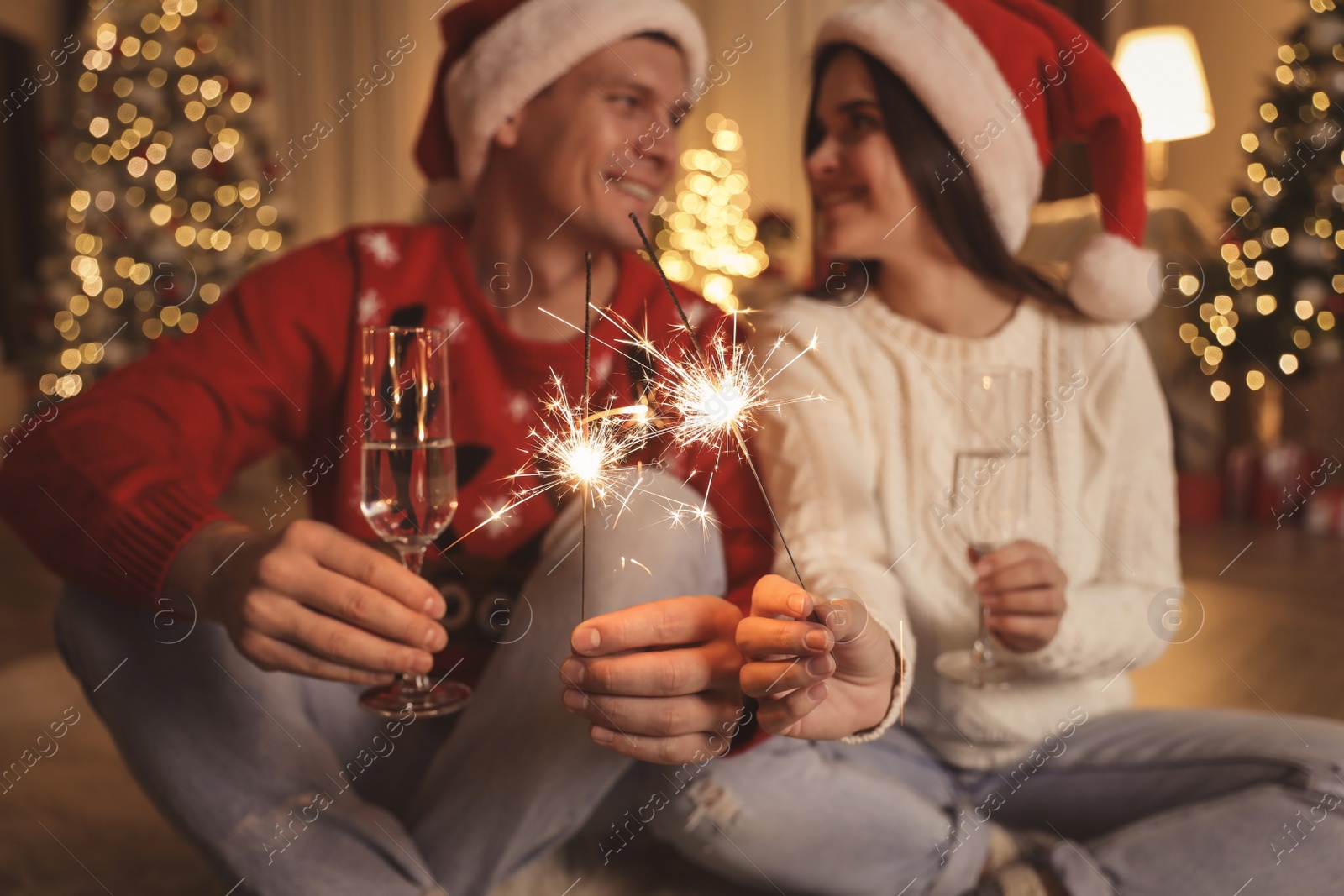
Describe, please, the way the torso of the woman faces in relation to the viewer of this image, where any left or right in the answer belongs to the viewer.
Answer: facing the viewer

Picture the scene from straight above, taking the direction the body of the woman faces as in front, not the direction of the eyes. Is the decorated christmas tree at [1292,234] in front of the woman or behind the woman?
behind

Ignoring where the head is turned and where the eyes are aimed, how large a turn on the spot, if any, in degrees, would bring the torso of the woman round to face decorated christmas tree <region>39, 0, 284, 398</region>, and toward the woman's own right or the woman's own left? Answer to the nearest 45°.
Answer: approximately 135° to the woman's own right

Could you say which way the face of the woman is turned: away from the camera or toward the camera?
toward the camera

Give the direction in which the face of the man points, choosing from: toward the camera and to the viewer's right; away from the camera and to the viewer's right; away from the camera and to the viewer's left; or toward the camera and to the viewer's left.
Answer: toward the camera and to the viewer's right

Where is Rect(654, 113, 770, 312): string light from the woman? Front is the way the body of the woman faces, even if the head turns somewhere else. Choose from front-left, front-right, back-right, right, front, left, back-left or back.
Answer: back
